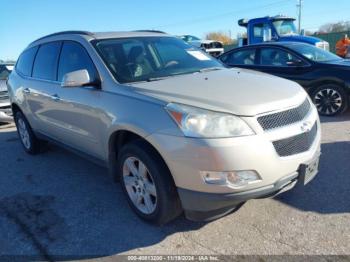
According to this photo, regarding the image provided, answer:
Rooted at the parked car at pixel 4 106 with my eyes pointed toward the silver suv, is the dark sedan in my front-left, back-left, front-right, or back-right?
front-left

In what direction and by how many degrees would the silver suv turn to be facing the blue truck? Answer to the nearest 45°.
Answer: approximately 135° to its left

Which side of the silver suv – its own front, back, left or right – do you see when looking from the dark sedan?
left

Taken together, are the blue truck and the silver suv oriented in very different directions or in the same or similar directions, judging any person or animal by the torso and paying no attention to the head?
same or similar directions

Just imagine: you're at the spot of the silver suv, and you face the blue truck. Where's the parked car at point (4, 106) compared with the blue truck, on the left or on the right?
left

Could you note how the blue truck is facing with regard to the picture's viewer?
facing the viewer and to the right of the viewer

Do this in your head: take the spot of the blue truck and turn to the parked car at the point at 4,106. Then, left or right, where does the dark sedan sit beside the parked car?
left

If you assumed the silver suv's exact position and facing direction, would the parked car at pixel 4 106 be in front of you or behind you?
behind

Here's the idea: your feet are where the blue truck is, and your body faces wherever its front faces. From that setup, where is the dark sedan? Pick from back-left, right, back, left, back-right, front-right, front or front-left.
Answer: front-right
